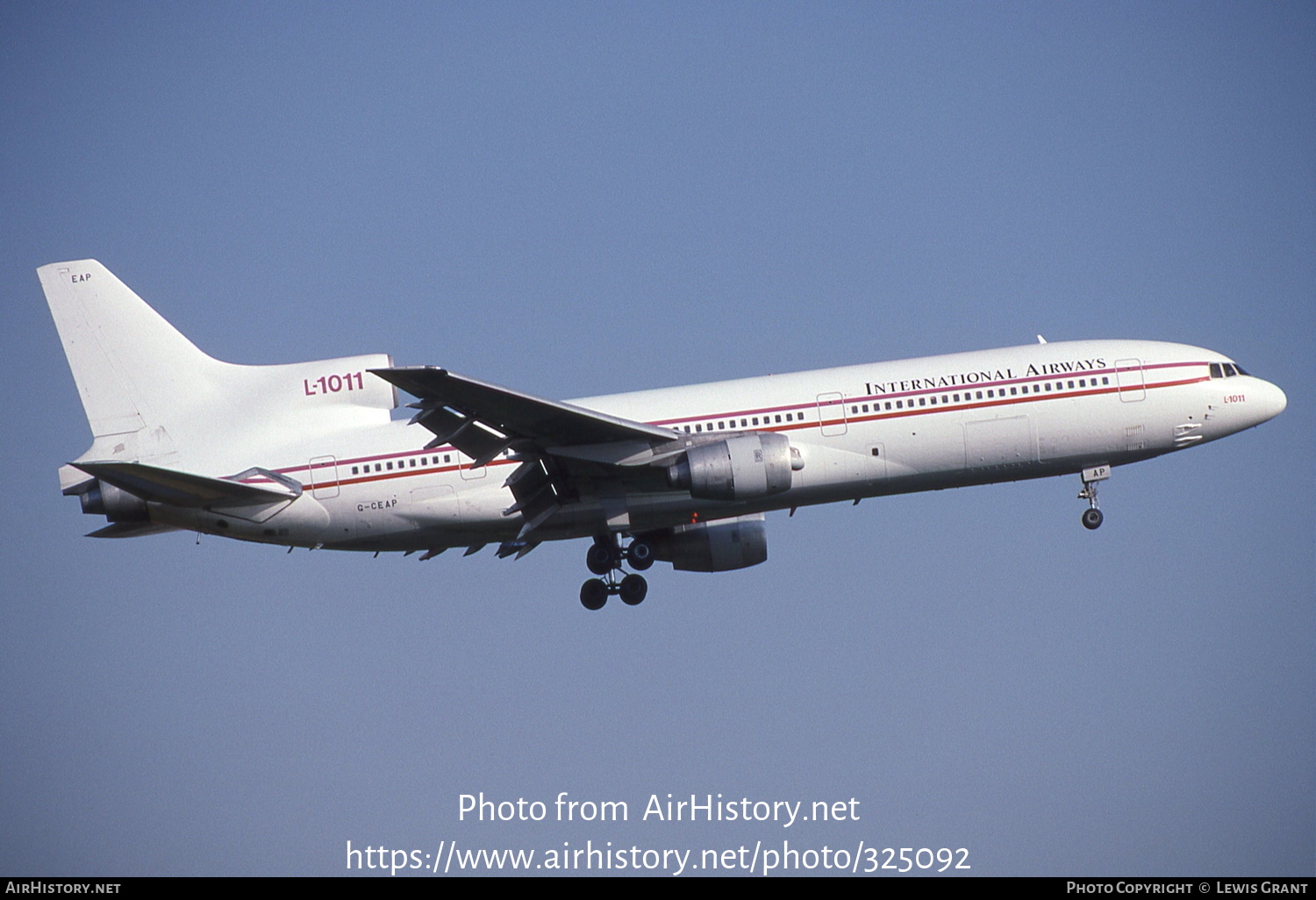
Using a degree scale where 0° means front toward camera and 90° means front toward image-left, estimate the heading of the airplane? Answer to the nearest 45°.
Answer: approximately 270°
